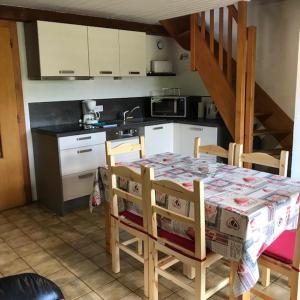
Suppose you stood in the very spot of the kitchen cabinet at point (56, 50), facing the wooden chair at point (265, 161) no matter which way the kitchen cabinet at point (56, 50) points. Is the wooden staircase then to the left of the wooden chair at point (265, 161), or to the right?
left

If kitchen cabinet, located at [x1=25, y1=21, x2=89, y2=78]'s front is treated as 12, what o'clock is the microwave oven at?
The microwave oven is roughly at 10 o'clock from the kitchen cabinet.

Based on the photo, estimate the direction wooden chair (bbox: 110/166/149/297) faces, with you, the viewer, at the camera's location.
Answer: facing away from the viewer and to the right of the viewer

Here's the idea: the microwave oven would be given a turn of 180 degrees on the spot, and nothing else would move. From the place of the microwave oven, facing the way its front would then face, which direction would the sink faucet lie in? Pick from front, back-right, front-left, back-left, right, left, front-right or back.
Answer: left

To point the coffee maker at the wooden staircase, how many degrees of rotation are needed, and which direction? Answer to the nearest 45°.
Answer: approximately 45° to its left

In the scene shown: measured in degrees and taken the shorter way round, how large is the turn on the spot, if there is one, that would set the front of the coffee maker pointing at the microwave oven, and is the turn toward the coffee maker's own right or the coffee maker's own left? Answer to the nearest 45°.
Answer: approximately 45° to the coffee maker's own left

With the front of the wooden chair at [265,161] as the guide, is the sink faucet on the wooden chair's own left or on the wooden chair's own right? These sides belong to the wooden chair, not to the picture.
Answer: on the wooden chair's own right

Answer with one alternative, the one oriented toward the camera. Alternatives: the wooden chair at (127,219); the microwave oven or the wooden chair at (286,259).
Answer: the microwave oven

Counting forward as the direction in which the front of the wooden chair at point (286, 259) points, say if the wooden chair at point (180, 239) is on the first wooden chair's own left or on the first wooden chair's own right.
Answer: on the first wooden chair's own left

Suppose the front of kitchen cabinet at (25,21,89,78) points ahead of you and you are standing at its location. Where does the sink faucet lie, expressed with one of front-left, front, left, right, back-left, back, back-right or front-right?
left

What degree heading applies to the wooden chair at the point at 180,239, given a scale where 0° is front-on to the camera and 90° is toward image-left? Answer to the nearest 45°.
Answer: approximately 225°

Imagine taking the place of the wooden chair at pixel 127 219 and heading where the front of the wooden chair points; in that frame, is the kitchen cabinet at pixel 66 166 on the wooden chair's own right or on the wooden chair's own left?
on the wooden chair's own left

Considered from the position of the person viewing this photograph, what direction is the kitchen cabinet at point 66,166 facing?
facing the viewer and to the right of the viewer

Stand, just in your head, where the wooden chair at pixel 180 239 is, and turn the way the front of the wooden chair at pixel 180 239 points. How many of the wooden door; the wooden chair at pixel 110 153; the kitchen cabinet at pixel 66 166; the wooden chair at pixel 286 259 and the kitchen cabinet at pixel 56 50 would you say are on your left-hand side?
4

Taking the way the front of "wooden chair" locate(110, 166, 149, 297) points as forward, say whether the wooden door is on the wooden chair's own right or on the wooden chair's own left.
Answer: on the wooden chair's own left
